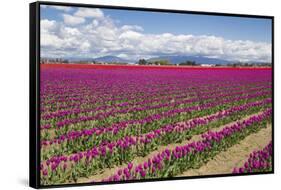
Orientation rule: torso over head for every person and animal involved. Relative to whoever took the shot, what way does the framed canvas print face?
facing the viewer and to the right of the viewer
